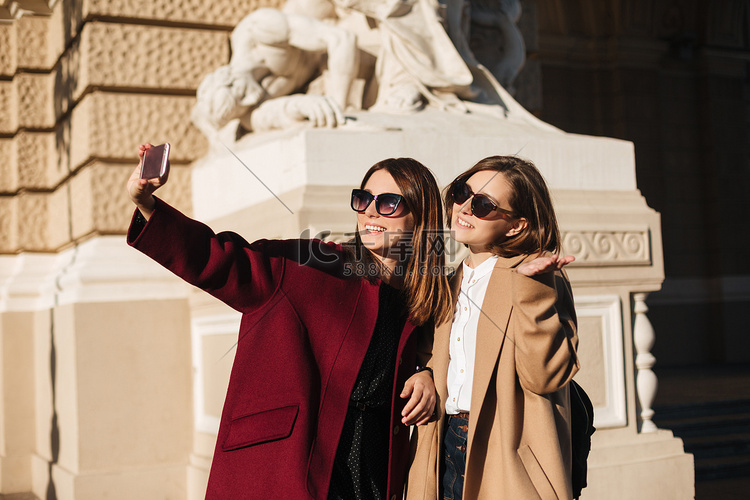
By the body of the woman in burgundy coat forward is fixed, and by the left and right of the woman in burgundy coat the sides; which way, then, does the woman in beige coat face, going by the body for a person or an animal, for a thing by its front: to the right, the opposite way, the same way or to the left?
to the right

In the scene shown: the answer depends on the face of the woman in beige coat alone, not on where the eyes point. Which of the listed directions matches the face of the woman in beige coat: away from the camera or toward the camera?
toward the camera

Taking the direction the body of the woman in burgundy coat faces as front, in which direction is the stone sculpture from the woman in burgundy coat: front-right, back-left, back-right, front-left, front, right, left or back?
back-left

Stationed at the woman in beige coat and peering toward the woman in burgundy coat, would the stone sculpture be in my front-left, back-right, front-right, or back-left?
front-right

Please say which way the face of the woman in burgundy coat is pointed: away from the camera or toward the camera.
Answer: toward the camera

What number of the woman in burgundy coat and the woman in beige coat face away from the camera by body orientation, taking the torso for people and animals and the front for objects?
0

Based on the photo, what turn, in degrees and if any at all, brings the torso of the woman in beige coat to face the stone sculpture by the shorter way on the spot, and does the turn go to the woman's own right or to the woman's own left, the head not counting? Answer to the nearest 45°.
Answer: approximately 135° to the woman's own right

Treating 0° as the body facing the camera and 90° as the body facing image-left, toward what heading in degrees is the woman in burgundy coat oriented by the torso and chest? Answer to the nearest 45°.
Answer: approximately 315°
